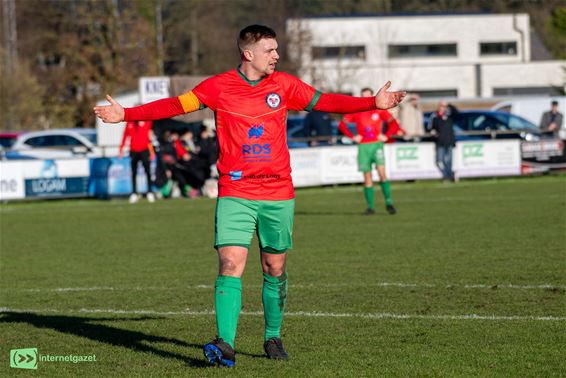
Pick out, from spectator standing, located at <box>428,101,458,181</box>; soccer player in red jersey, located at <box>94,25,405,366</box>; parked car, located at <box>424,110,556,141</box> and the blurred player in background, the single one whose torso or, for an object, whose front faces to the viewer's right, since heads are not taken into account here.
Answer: the parked car

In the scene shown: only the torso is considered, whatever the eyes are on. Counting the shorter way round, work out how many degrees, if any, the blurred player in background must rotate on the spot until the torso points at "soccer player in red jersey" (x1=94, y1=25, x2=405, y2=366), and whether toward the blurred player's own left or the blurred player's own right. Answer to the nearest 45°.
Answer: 0° — they already face them

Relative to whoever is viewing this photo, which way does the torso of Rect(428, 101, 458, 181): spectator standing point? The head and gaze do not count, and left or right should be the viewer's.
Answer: facing the viewer and to the left of the viewer

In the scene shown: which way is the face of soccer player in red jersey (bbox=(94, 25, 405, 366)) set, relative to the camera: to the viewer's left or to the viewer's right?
to the viewer's right

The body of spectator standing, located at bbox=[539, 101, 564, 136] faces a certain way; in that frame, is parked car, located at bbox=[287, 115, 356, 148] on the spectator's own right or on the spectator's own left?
on the spectator's own right

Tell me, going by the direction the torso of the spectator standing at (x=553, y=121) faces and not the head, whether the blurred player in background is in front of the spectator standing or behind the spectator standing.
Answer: in front

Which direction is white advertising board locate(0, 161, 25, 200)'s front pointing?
toward the camera

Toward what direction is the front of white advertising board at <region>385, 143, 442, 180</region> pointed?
toward the camera

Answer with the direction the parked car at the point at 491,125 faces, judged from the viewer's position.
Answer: facing to the right of the viewer

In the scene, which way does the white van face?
to the viewer's left

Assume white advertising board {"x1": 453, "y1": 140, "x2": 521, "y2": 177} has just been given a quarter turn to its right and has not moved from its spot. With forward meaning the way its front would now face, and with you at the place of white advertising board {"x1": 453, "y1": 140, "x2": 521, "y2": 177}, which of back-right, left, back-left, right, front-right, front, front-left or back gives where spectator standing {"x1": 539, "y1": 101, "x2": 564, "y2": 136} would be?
back-right

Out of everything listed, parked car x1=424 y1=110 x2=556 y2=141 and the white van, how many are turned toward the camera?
0
